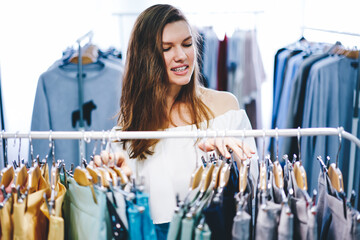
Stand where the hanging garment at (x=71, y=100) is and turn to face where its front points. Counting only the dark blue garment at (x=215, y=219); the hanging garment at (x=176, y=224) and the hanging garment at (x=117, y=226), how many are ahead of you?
3

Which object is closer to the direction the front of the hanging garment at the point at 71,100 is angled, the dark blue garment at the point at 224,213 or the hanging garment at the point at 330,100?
the dark blue garment

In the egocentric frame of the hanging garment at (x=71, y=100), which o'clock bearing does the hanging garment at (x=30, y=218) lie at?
the hanging garment at (x=30, y=218) is roughly at 12 o'clock from the hanging garment at (x=71, y=100).

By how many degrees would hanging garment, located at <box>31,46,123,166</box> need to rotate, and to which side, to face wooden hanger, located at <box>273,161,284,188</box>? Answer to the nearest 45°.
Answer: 0° — it already faces it

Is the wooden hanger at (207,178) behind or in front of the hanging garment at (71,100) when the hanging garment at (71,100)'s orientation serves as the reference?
in front

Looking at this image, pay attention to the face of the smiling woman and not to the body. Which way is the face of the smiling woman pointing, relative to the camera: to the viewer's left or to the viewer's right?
to the viewer's right

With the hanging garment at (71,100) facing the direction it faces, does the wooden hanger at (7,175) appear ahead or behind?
ahead

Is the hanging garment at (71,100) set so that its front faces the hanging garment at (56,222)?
yes

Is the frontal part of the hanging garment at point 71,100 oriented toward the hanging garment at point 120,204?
yes

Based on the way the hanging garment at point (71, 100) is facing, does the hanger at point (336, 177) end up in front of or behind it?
in front

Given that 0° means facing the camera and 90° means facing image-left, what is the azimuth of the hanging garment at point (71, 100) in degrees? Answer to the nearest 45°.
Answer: approximately 0°

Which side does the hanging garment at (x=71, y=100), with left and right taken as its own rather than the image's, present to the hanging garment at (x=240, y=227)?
front

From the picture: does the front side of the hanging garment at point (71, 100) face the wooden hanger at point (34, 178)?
yes
